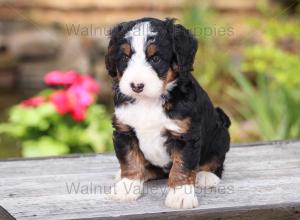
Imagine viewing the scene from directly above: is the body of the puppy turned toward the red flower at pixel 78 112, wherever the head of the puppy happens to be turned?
no

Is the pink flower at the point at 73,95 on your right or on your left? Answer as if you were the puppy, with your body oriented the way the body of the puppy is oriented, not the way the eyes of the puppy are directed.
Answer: on your right

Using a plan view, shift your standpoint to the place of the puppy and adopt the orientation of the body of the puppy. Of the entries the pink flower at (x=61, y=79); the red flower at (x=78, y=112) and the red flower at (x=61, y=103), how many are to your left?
0

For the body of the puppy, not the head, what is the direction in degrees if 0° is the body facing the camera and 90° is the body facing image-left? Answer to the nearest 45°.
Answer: approximately 45°

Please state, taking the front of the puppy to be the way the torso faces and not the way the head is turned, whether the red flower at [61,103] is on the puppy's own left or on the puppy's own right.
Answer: on the puppy's own right

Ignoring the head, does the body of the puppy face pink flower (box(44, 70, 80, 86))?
no

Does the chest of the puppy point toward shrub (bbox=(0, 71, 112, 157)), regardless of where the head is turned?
no
